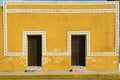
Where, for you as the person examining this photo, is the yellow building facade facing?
facing the viewer
